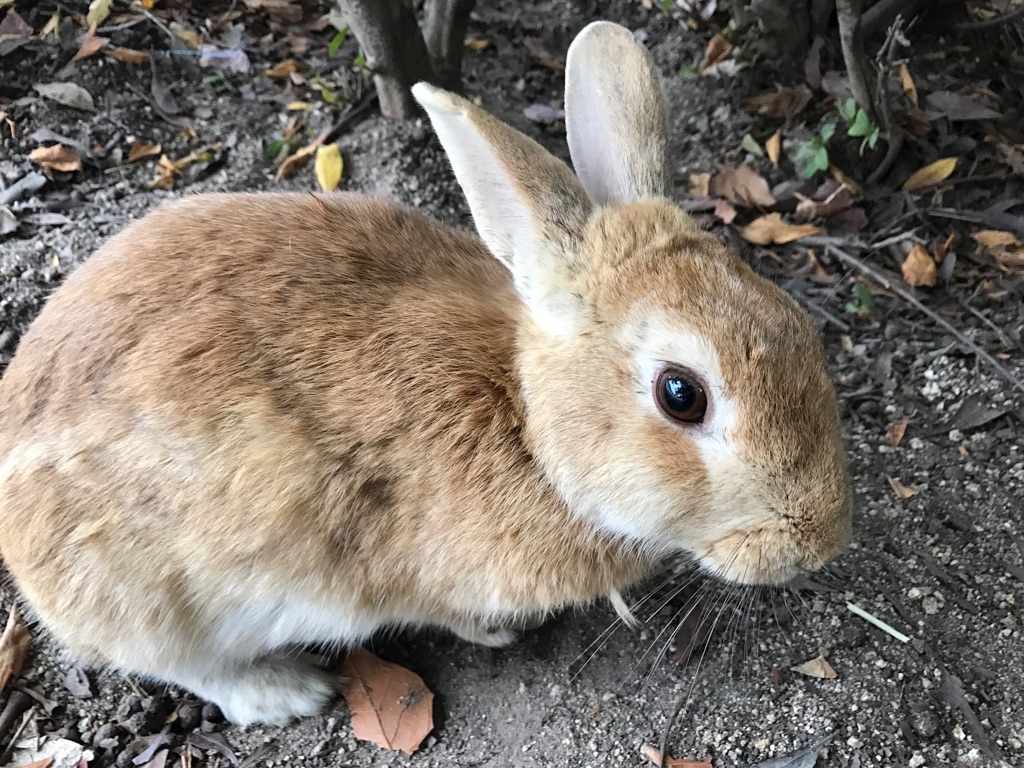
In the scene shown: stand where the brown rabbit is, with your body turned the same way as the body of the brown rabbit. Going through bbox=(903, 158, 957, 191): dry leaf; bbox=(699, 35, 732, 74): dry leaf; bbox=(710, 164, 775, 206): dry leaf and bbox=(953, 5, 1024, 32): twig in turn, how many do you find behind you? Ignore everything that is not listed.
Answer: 0

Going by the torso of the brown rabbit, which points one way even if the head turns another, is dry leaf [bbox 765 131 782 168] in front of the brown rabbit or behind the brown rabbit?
in front

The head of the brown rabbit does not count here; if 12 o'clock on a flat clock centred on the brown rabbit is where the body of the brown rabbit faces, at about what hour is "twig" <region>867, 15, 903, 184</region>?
The twig is roughly at 11 o'clock from the brown rabbit.

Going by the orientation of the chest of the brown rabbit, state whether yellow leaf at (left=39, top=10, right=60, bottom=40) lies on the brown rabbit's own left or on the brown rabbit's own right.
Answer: on the brown rabbit's own left

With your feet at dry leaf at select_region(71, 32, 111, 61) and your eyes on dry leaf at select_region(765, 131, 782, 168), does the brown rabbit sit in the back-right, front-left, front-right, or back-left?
front-right

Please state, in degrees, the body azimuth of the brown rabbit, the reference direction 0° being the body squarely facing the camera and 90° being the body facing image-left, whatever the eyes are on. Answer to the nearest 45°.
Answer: approximately 270°

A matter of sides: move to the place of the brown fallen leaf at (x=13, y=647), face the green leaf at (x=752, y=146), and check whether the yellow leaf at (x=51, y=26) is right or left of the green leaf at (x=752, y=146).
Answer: left

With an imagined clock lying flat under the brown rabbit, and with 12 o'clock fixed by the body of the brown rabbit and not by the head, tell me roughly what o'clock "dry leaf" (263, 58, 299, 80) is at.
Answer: The dry leaf is roughly at 9 o'clock from the brown rabbit.

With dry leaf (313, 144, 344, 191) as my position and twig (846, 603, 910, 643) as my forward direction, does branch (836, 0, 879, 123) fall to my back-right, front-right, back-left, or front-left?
front-left

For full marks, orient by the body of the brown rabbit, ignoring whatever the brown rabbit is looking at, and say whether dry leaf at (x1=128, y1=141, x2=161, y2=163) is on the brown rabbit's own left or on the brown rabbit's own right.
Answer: on the brown rabbit's own left

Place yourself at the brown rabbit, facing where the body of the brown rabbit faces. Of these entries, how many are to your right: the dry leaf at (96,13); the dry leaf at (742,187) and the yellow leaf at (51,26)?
0

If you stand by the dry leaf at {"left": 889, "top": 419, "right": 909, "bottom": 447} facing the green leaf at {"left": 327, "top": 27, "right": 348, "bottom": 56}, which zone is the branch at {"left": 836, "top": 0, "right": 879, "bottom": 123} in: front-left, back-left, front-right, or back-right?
front-right

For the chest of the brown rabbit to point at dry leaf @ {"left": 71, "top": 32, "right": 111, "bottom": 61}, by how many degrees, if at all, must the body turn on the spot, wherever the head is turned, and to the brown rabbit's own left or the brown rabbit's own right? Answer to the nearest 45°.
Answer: approximately 90° to the brown rabbit's own left

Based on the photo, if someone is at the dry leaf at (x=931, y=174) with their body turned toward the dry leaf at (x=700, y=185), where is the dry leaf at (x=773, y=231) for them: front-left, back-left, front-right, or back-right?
front-left

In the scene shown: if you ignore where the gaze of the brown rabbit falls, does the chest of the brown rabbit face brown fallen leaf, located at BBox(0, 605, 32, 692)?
no

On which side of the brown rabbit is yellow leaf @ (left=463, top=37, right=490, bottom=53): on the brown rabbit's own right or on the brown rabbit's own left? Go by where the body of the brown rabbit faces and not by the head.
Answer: on the brown rabbit's own left

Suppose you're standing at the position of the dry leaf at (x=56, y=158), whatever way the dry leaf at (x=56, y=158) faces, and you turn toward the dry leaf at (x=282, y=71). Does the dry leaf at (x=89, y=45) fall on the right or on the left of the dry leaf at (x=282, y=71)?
left

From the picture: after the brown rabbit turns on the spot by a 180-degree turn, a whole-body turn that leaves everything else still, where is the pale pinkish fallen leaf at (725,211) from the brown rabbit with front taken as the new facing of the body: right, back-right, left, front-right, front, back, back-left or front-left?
back-right
